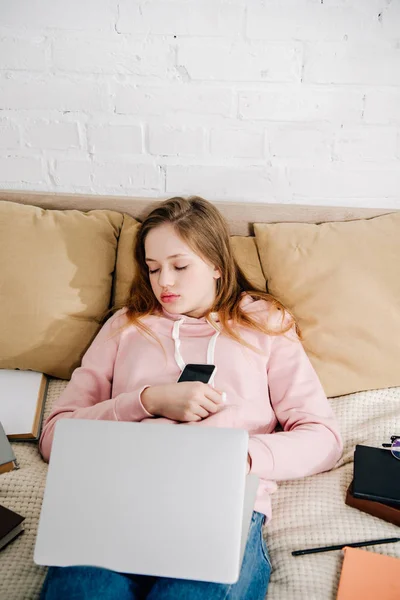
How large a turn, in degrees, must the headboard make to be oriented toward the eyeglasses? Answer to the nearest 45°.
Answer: approximately 45° to its left

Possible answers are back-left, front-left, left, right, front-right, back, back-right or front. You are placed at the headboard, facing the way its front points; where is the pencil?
front

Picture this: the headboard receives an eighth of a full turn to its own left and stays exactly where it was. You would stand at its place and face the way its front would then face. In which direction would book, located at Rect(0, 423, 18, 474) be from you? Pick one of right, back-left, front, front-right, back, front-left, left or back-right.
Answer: right

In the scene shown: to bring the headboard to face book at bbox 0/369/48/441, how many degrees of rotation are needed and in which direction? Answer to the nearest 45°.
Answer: approximately 45° to its right

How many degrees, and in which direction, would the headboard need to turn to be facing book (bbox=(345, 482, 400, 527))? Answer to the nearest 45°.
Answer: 0° — it already faces it

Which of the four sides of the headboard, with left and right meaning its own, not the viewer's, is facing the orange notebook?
front

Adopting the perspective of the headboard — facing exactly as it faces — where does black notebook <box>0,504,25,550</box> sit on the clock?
The black notebook is roughly at 1 o'clock from the headboard.

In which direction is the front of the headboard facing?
toward the camera
